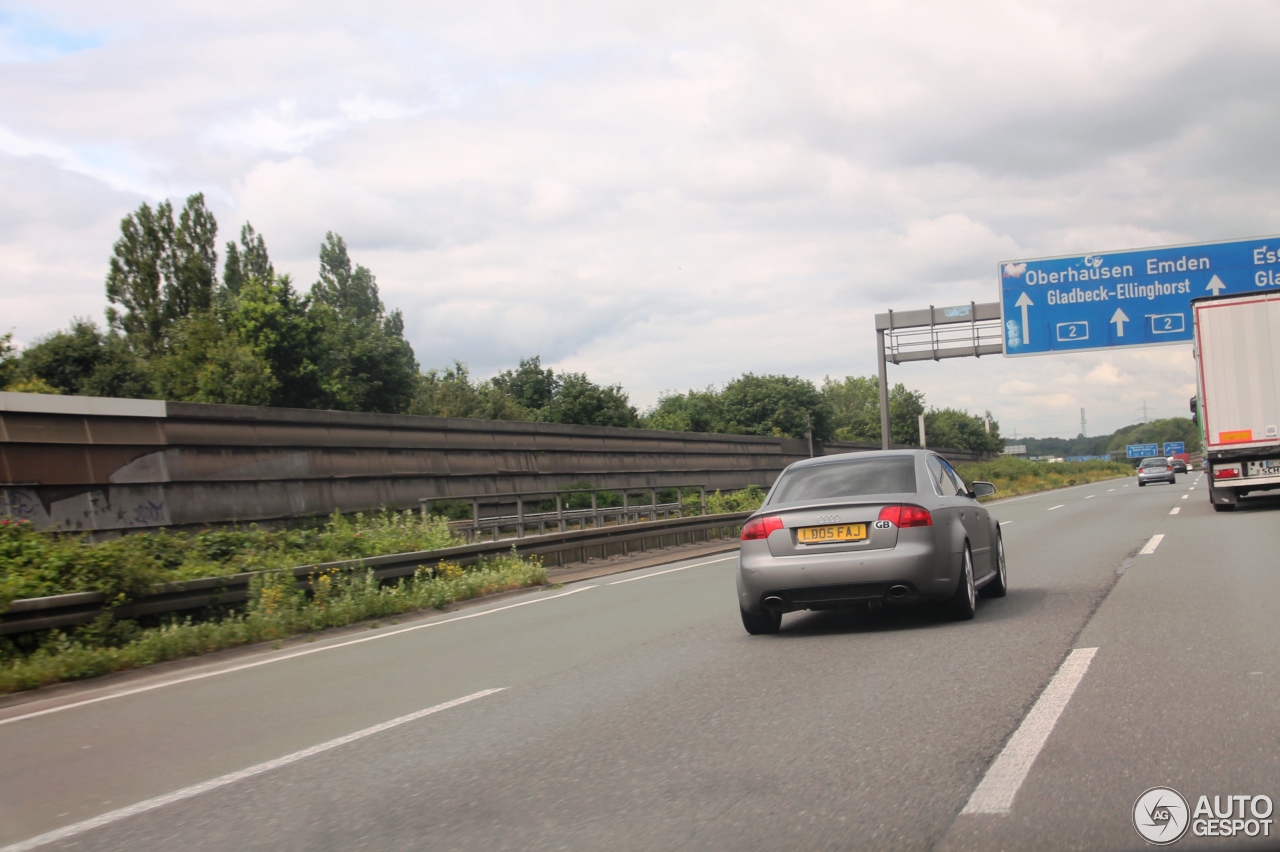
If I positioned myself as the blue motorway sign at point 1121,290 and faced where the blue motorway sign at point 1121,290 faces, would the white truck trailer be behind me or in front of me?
in front

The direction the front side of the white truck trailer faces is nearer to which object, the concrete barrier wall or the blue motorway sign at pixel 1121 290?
the blue motorway sign

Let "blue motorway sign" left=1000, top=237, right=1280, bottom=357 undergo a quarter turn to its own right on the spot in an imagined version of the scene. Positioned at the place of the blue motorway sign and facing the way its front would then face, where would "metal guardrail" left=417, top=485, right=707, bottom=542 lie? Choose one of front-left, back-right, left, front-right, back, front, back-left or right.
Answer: front-left

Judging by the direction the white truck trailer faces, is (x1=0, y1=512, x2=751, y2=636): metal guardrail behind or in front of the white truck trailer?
behind

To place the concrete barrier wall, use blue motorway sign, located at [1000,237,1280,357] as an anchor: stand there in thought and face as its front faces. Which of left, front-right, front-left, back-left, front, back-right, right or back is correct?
front-right

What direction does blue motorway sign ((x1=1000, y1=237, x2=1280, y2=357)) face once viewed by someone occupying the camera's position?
facing the viewer

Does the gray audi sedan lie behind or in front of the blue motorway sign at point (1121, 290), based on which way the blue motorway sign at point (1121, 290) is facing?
in front

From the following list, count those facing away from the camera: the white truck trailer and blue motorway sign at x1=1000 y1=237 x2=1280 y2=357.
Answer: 1

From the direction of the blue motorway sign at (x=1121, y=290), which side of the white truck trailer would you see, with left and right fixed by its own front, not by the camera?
front

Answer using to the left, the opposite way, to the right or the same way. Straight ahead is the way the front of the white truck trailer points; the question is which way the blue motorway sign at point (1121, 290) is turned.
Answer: the opposite way

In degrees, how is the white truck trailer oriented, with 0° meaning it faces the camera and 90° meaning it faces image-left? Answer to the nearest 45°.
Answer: approximately 180°

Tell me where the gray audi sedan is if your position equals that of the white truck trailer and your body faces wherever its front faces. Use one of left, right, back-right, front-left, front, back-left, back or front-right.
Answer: back

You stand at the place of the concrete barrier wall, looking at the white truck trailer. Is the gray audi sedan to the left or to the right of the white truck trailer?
right

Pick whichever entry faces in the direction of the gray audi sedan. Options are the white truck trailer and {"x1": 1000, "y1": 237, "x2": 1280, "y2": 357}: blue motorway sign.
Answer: the blue motorway sign
